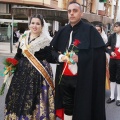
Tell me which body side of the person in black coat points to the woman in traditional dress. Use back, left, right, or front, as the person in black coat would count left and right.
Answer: right

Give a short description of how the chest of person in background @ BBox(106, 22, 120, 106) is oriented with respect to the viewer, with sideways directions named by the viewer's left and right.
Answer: facing the viewer

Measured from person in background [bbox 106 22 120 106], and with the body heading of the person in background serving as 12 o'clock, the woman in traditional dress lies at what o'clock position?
The woman in traditional dress is roughly at 1 o'clock from the person in background.

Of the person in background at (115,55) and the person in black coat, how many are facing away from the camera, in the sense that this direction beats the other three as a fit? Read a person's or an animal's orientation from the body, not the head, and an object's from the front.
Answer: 0

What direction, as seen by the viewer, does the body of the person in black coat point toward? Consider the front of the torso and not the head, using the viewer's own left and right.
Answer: facing the viewer and to the left of the viewer
